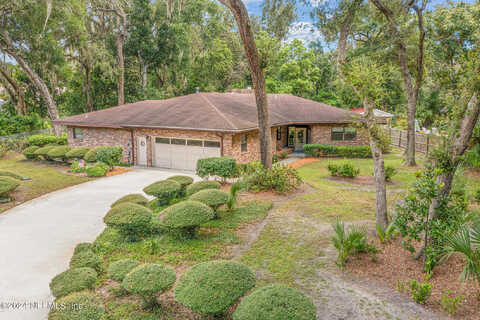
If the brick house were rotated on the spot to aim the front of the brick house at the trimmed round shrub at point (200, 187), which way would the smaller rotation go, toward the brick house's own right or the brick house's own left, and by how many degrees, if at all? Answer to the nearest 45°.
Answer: approximately 45° to the brick house's own right

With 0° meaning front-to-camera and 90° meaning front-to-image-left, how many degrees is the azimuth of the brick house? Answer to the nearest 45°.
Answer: approximately 315°

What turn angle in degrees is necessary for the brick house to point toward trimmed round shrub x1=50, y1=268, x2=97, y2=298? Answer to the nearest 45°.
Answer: approximately 45° to its right

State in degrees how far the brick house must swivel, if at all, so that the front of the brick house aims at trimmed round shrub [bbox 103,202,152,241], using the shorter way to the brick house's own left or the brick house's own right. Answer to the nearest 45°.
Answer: approximately 45° to the brick house's own right

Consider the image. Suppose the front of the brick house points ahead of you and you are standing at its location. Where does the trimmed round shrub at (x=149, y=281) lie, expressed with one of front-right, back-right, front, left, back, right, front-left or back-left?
front-right

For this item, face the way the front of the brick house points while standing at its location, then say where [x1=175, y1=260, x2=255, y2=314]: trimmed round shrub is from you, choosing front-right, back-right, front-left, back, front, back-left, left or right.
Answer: front-right

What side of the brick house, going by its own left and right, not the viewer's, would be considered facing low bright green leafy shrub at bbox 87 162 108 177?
right

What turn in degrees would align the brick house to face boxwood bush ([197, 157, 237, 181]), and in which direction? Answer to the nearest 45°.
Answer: approximately 45° to its right

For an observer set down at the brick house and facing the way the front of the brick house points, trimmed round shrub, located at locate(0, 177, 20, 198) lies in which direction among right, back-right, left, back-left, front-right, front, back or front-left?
right

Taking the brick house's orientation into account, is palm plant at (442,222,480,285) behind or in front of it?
in front

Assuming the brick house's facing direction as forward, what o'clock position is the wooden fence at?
The wooden fence is roughly at 10 o'clock from the brick house.
